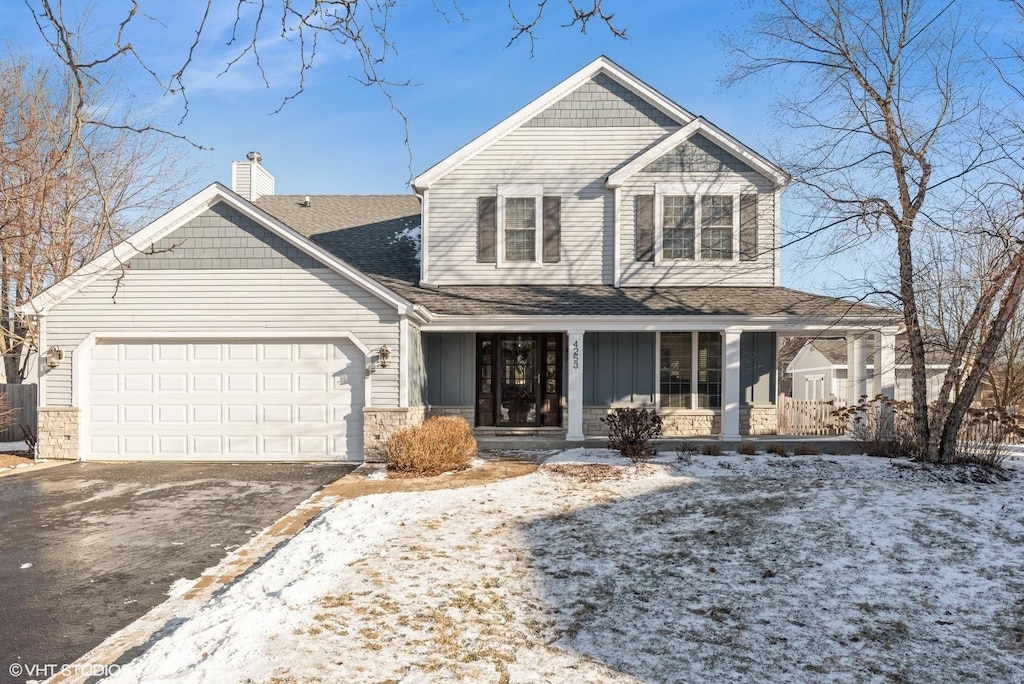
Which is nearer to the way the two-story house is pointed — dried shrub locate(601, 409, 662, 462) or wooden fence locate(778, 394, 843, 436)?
the dried shrub

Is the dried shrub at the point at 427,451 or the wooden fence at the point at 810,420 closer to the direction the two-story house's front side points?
the dried shrub

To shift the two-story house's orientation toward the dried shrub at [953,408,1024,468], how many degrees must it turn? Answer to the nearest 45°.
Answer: approximately 45° to its left

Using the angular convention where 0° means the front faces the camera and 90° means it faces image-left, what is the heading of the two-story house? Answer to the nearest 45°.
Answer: approximately 0°

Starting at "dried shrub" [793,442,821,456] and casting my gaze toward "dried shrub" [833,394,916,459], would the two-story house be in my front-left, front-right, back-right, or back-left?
back-left

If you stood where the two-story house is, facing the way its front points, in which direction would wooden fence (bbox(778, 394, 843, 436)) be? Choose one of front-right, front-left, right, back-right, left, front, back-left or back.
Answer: left

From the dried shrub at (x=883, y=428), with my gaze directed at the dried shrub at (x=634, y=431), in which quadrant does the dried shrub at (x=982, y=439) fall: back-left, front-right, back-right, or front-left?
back-left
